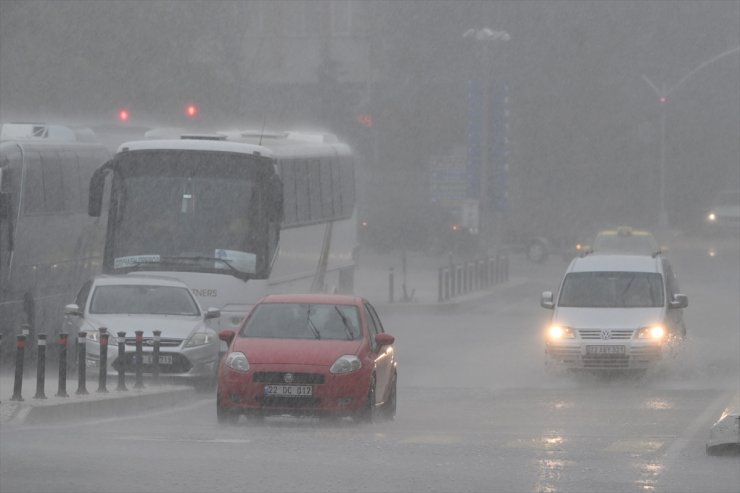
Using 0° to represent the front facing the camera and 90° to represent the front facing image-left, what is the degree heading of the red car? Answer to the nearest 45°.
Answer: approximately 0°

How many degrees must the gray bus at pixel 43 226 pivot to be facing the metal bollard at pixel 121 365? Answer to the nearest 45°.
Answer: approximately 45° to its left

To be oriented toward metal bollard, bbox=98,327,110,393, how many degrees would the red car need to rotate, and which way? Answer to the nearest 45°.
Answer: approximately 135° to its right

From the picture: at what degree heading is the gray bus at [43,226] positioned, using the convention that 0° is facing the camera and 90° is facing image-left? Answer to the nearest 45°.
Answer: approximately 45°

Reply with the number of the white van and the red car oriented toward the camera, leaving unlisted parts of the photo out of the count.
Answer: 2

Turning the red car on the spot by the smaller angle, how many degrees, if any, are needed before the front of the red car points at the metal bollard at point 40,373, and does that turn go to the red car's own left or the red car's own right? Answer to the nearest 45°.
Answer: approximately 90° to the red car's own right

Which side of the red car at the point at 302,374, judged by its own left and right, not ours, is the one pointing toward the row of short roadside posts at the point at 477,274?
back

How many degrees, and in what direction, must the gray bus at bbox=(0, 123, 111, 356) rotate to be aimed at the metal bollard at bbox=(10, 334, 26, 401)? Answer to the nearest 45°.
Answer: approximately 45° to its left
